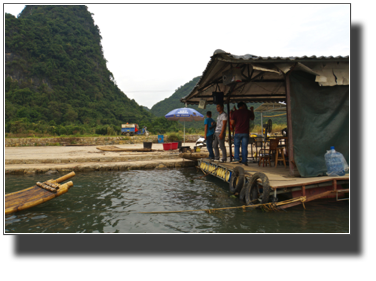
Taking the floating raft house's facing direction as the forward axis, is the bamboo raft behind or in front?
in front

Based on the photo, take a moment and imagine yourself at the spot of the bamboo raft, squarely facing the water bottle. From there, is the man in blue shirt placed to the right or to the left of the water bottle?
left

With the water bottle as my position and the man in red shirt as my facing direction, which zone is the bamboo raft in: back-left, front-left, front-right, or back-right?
front-left
